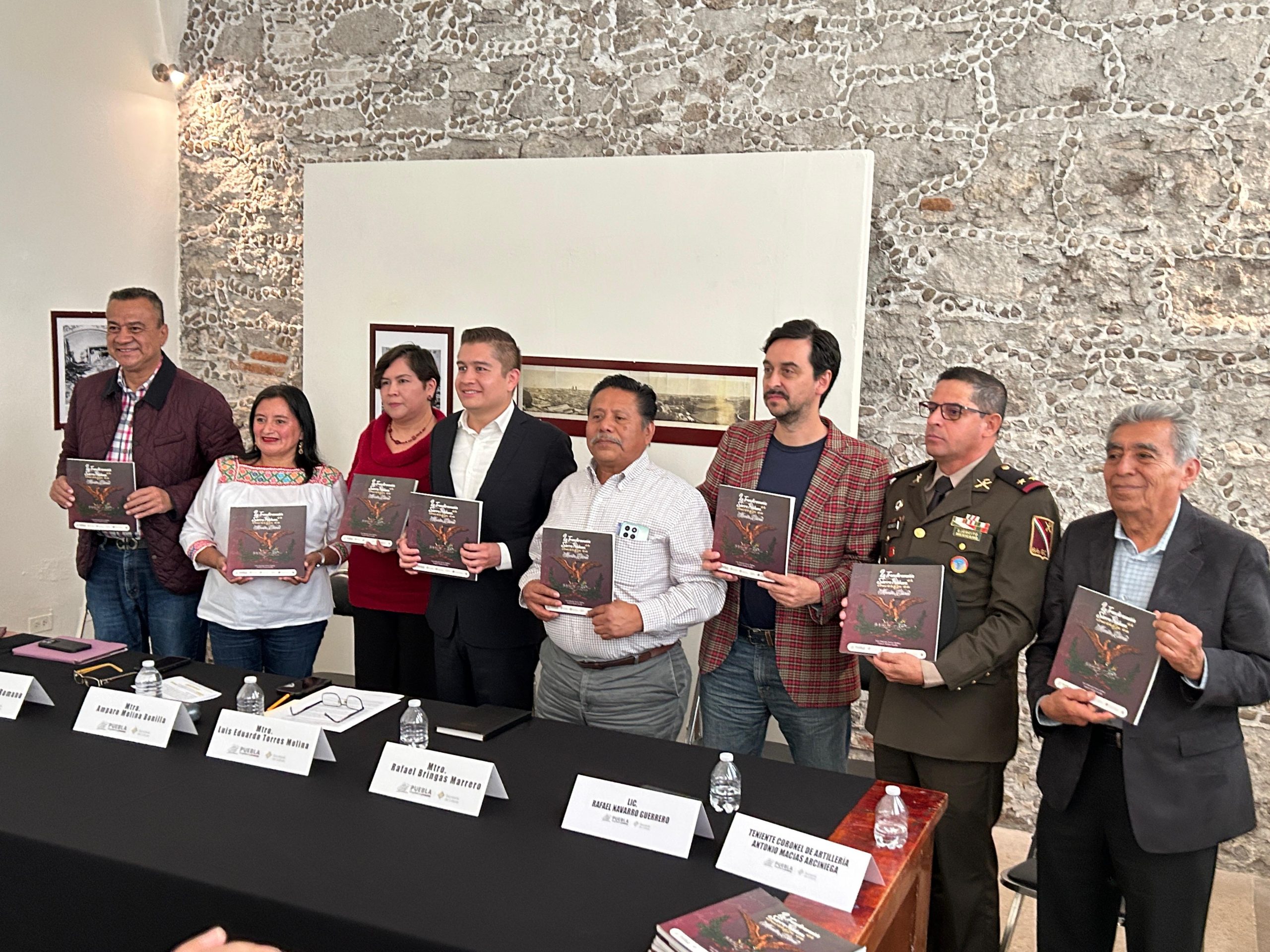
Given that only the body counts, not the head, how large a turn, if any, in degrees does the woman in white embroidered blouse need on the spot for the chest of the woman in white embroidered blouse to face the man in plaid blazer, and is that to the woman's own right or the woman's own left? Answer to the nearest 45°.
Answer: approximately 45° to the woman's own left

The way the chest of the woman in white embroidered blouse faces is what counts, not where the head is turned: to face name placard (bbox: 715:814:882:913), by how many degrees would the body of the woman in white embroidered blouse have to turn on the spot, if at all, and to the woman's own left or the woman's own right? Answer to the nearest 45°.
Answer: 0° — they already face it

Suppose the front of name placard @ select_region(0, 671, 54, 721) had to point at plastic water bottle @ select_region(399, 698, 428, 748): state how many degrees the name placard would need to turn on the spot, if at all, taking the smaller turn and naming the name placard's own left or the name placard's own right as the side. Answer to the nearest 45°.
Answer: approximately 90° to the name placard's own left

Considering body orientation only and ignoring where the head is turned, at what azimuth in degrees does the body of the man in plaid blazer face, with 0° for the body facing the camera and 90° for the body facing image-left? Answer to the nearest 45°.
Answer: approximately 45°

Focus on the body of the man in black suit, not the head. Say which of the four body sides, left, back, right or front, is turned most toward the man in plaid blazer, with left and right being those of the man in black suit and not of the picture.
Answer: left

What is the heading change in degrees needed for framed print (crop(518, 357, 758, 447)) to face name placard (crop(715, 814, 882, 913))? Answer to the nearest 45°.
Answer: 0° — it already faces it

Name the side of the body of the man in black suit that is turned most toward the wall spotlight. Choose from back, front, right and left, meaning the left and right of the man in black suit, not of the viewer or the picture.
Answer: right

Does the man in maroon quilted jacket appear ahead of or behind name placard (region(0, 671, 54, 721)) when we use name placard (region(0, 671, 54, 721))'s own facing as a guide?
behind

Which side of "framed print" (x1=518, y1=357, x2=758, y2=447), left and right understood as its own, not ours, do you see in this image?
front

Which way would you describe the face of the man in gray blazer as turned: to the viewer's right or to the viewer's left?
to the viewer's left

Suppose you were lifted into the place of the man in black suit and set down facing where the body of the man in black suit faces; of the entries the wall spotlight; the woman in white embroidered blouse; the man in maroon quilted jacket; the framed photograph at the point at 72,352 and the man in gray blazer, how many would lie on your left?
1

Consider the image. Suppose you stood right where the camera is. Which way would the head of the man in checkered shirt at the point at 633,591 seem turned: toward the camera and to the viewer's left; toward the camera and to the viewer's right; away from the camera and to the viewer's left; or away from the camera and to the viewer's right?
toward the camera and to the viewer's left

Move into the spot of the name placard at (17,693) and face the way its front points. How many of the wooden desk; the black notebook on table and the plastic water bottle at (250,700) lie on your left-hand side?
3

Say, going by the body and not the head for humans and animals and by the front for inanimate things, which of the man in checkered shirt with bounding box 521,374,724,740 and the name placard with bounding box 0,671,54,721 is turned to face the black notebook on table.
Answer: the man in checkered shirt

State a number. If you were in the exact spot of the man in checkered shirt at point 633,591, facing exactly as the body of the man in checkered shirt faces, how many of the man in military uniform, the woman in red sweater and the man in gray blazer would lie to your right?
1

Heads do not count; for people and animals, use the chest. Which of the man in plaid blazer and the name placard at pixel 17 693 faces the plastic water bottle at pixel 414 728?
the man in plaid blazer

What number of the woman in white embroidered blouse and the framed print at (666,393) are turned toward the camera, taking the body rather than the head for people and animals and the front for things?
2

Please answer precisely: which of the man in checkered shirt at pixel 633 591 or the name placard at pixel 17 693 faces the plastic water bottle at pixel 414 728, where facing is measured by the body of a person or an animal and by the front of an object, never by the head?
the man in checkered shirt
